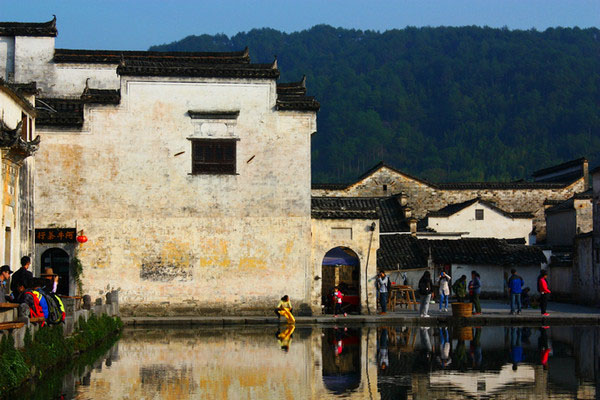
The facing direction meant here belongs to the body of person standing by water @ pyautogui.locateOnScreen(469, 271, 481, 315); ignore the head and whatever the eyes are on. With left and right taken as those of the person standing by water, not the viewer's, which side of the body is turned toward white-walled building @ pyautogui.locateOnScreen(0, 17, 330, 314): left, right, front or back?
front

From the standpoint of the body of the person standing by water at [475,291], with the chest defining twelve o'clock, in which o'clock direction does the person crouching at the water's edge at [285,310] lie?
the person crouching at the water's edge at [285,310] is roughly at 11 o'clock from the person standing by water at [475,291].

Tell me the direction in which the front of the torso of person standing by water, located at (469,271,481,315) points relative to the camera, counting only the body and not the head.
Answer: to the viewer's left

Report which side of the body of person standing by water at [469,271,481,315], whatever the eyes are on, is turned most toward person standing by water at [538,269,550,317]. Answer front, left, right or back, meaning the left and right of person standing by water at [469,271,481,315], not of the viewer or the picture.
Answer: back
